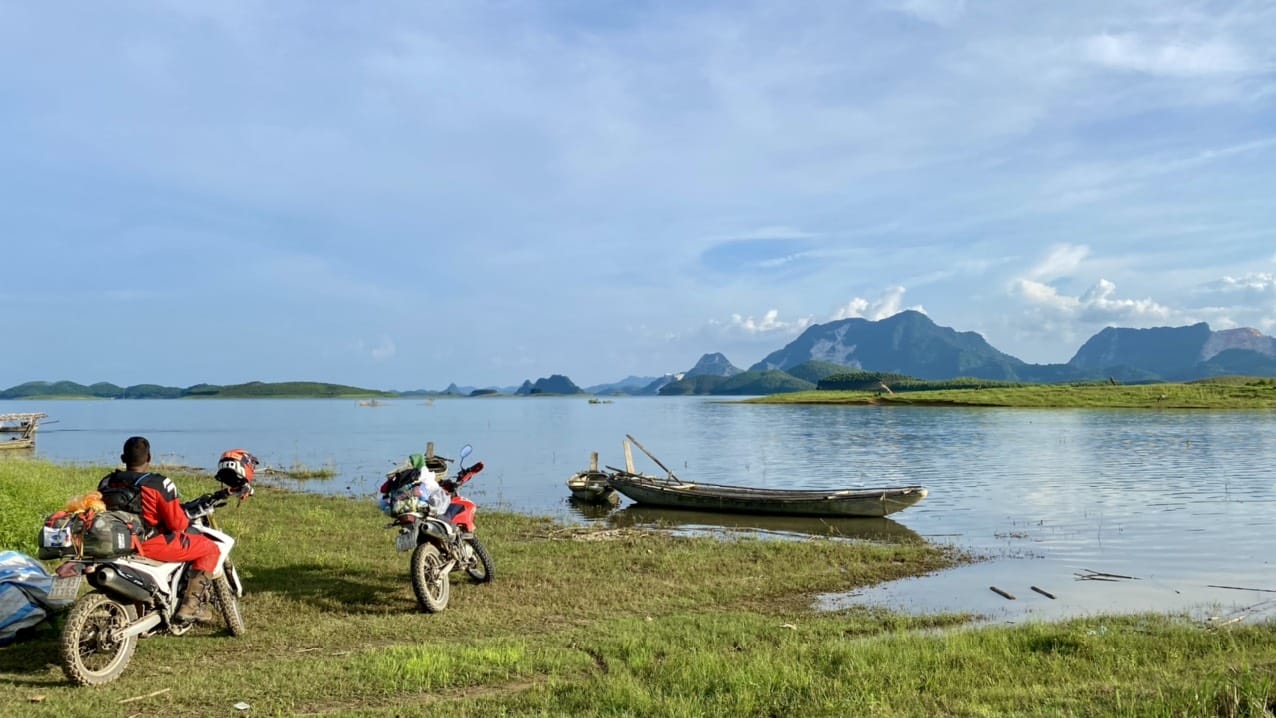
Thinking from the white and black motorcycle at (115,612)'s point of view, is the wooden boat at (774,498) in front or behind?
in front

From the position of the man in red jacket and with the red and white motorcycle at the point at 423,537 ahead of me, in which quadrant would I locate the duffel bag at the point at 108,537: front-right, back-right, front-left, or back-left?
back-right

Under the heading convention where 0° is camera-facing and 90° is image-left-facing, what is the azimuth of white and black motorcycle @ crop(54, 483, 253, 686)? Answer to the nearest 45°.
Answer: approximately 225°

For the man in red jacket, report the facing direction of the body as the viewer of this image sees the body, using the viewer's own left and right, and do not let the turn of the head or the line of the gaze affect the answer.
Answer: facing away from the viewer and to the right of the viewer
